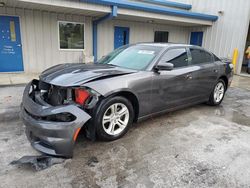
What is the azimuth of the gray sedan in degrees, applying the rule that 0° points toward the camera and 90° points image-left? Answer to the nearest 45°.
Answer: approximately 45°
